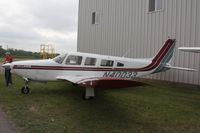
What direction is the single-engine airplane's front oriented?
to the viewer's left
